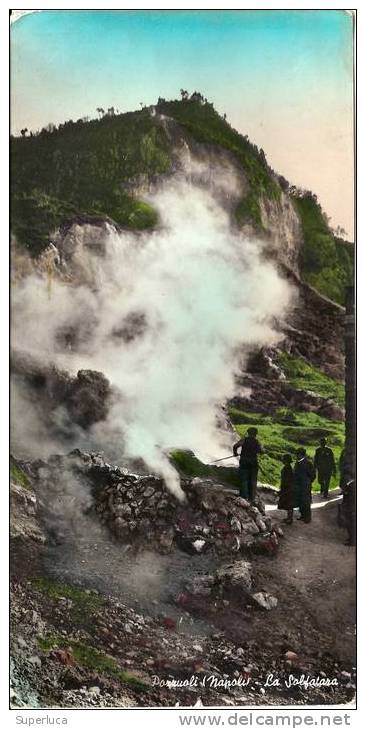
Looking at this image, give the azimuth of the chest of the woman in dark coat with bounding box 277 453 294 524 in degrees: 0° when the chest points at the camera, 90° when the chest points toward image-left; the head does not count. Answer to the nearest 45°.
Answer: approximately 90°

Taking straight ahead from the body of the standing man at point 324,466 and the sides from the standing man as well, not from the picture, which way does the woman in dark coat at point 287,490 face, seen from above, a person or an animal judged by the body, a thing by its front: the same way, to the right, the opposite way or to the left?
to the right

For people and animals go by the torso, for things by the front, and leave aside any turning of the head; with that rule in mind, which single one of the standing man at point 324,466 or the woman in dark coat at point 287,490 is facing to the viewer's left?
the woman in dark coat

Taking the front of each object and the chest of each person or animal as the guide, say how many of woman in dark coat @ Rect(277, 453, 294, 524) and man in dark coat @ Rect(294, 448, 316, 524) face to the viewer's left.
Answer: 2

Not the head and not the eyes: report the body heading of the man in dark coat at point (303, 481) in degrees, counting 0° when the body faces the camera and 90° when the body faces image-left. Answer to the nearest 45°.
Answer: approximately 90°

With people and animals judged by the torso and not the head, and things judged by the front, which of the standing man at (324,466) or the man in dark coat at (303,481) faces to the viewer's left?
the man in dark coat
